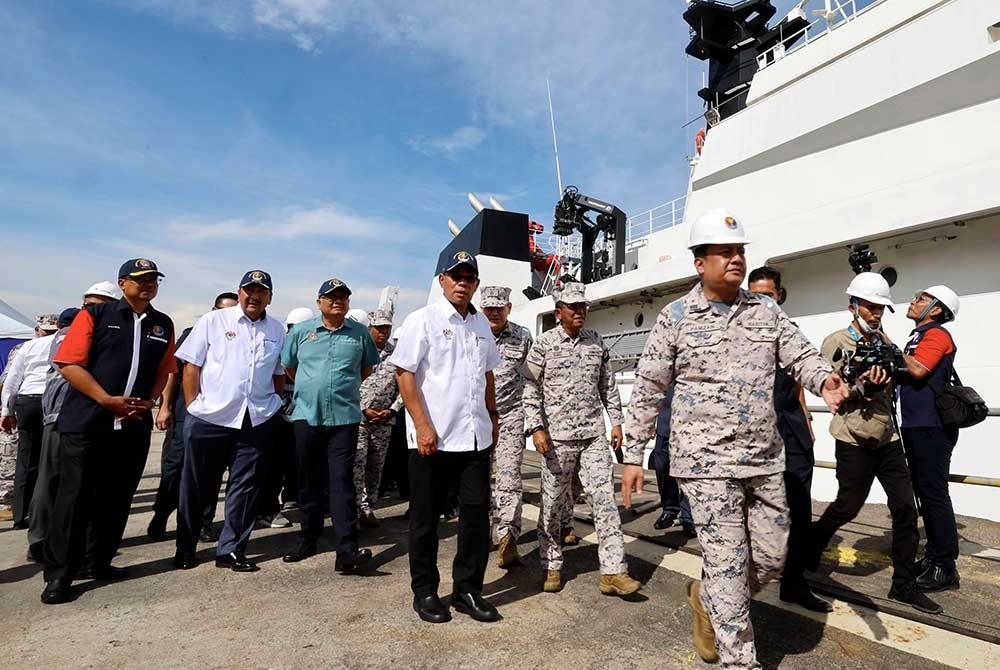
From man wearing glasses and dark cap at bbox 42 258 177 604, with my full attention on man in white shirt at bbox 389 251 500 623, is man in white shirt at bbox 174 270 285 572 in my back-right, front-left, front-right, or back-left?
front-left

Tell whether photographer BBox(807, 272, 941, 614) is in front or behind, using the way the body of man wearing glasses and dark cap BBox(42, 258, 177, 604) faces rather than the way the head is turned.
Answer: in front

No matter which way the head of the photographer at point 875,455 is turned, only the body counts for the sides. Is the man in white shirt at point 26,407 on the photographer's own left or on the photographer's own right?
on the photographer's own right

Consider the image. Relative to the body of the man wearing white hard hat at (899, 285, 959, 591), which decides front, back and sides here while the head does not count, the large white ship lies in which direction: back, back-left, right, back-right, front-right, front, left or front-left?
right

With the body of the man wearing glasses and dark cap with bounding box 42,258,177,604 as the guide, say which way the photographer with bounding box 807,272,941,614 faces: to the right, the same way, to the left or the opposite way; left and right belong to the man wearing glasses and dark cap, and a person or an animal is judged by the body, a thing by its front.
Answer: to the right

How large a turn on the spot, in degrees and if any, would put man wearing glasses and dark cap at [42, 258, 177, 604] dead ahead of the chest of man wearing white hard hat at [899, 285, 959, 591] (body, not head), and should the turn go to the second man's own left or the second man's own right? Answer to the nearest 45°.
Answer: approximately 45° to the second man's own left

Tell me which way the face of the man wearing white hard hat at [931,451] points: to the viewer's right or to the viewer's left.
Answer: to the viewer's left

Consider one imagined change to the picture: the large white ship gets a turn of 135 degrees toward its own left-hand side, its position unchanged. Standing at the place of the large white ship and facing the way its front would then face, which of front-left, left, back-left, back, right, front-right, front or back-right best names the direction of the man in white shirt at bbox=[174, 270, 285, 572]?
back-left

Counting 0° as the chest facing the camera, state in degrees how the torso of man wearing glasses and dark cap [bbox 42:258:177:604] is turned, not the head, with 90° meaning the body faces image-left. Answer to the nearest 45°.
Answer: approximately 315°

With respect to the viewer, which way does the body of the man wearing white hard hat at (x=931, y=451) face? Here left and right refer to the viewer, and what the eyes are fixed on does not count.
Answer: facing to the left of the viewer
